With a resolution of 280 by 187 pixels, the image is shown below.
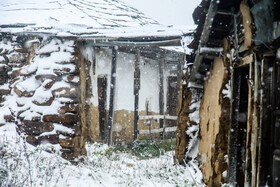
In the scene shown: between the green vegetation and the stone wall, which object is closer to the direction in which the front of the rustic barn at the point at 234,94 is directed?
the stone wall

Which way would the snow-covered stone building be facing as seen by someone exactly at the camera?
facing the viewer and to the right of the viewer

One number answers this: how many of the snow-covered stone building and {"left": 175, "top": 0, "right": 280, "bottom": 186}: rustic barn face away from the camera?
0

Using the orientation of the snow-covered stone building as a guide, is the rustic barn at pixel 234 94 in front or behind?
in front
